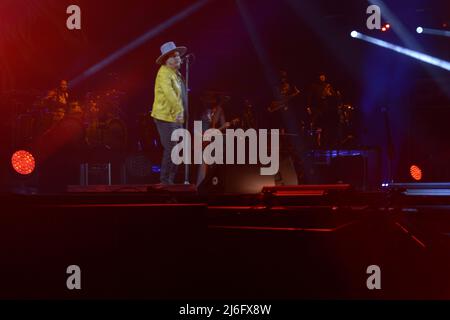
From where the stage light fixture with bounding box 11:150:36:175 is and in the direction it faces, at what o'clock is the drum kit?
The drum kit is roughly at 7 o'clock from the stage light fixture.

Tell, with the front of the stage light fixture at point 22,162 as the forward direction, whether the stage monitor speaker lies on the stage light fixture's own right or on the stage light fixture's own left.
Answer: on the stage light fixture's own left

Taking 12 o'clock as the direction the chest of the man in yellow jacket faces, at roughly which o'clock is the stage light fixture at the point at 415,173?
The stage light fixture is roughly at 10 o'clock from the man in yellow jacket.

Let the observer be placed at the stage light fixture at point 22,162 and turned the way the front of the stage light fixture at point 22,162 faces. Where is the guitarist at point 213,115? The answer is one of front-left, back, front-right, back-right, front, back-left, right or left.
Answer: left

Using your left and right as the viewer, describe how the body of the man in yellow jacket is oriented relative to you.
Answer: facing the viewer and to the right of the viewer

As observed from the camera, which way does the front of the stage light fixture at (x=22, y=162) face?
facing the viewer

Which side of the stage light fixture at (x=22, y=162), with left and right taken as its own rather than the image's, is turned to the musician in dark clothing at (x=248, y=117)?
left

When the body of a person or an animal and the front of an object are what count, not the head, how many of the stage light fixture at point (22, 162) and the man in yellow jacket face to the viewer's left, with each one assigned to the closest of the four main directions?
0

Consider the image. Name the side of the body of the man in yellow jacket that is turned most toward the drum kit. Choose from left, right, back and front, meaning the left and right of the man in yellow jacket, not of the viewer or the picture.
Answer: back

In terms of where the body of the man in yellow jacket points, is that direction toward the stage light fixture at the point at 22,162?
no

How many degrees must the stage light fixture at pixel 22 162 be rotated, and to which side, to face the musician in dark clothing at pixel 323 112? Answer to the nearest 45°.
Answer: approximately 90° to its left

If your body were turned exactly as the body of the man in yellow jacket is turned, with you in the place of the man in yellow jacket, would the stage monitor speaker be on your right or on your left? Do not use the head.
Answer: on your left

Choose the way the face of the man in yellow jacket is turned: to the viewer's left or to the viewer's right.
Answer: to the viewer's right

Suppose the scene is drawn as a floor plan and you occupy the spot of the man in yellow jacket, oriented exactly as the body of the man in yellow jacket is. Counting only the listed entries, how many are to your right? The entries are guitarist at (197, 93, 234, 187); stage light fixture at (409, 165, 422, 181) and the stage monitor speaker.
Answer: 0

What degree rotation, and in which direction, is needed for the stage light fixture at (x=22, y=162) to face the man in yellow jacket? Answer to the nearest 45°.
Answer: approximately 45° to its left
